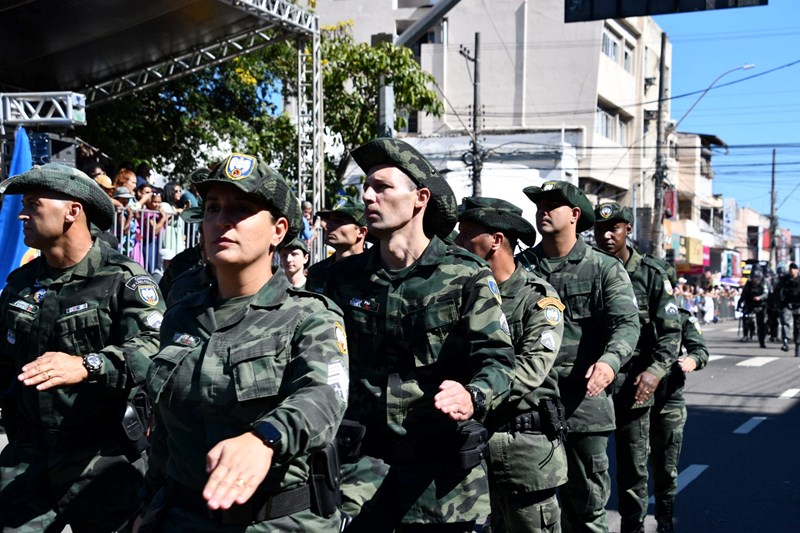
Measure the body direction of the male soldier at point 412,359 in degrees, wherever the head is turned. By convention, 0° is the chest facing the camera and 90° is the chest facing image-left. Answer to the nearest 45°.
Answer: approximately 45°

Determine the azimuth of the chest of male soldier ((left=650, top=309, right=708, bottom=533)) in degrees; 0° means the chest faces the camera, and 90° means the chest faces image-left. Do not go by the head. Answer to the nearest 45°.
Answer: approximately 45°

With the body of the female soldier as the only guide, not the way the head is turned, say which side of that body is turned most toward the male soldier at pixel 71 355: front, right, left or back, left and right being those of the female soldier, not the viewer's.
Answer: right

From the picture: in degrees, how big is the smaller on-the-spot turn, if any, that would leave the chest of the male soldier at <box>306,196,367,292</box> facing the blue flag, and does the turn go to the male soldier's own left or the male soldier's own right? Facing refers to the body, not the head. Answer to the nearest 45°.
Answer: approximately 90° to the male soldier's own right

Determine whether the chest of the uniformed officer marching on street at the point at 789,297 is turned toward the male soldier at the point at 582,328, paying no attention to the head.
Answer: yes

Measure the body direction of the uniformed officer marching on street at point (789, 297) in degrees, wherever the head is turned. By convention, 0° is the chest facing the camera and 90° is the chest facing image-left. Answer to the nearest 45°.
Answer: approximately 0°

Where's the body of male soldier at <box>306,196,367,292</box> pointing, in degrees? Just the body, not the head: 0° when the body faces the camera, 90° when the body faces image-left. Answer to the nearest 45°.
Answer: approximately 45°

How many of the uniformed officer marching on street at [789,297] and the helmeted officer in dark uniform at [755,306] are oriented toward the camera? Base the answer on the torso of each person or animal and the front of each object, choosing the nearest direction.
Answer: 2

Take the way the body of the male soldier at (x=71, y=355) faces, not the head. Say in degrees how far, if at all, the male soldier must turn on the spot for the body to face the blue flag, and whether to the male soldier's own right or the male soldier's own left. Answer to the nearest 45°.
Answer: approximately 135° to the male soldier's own right

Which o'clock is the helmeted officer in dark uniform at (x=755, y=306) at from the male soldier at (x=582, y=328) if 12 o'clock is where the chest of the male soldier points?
The helmeted officer in dark uniform is roughly at 5 o'clock from the male soldier.

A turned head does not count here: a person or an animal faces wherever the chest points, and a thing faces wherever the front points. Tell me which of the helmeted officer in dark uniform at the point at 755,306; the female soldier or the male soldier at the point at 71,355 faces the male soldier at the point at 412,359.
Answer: the helmeted officer in dark uniform

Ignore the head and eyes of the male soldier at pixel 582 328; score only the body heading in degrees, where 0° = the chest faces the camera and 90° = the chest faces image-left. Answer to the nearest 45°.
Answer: approximately 45°

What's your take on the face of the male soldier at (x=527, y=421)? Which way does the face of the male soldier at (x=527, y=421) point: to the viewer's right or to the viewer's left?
to the viewer's left

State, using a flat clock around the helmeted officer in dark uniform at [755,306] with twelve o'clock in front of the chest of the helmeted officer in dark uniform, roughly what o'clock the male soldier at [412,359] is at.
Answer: The male soldier is roughly at 12 o'clock from the helmeted officer in dark uniform.

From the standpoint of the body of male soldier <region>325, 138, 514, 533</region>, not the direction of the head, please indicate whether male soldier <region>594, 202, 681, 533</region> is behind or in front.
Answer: behind
